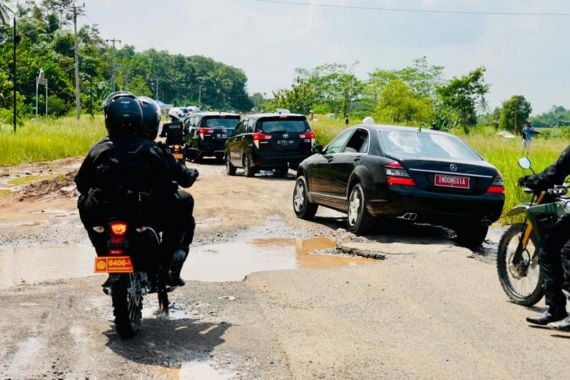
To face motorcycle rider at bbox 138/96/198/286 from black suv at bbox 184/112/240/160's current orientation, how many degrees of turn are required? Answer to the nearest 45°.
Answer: approximately 180°

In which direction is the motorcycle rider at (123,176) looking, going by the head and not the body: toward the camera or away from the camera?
away from the camera

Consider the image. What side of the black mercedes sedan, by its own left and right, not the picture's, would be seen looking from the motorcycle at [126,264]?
left

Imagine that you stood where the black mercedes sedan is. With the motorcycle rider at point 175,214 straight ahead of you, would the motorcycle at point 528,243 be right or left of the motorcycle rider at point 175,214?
left

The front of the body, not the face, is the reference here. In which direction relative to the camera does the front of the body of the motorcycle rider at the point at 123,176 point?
away from the camera

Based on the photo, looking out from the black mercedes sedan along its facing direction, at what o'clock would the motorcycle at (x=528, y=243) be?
The motorcycle is roughly at 7 o'clock from the black mercedes sedan.

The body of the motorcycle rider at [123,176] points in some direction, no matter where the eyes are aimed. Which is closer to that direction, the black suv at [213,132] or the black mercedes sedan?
the black suv

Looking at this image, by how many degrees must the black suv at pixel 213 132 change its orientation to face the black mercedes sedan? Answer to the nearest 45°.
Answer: approximately 180°

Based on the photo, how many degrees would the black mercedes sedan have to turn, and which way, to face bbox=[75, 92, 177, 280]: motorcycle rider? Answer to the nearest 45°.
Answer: approximately 90° to its left

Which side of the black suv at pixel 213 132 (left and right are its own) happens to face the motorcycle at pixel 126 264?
back

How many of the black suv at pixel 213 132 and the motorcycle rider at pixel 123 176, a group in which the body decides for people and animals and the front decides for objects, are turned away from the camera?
2

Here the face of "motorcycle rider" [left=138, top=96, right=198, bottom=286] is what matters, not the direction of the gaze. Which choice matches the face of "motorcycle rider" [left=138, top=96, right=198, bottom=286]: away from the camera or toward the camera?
away from the camera

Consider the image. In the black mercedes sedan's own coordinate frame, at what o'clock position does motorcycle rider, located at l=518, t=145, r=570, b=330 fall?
The motorcycle rider is roughly at 7 o'clock from the black mercedes sedan.

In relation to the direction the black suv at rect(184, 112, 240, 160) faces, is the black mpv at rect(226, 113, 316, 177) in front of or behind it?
behind

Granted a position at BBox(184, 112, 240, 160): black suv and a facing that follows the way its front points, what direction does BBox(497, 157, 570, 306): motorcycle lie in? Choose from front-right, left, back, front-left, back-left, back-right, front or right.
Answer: back

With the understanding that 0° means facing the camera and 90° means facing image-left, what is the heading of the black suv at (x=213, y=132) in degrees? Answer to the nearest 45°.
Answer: approximately 180°
